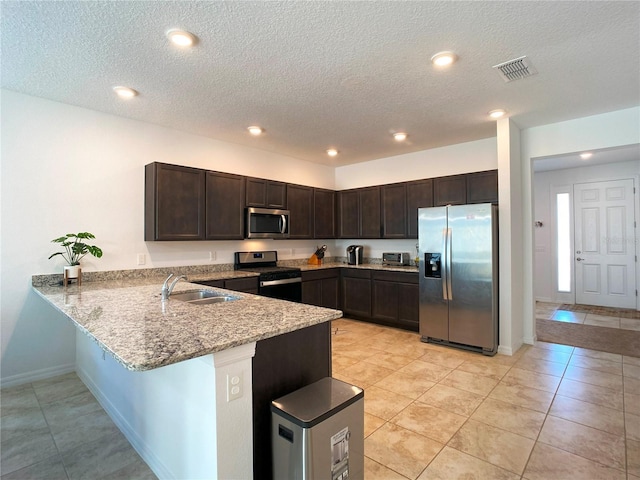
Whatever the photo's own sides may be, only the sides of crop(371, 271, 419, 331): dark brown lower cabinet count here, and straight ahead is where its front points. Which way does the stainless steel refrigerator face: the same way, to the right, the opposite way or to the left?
the same way

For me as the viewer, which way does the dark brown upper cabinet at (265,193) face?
facing the viewer and to the right of the viewer

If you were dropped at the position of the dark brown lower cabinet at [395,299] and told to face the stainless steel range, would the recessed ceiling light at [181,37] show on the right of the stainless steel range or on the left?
left

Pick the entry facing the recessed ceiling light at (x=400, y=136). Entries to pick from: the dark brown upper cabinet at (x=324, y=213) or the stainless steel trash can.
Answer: the dark brown upper cabinet

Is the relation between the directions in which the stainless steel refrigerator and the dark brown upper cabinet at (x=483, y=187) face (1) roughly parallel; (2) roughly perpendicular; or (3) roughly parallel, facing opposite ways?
roughly parallel

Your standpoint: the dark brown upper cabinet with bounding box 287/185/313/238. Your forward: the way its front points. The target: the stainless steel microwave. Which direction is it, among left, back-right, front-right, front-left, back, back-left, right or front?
right

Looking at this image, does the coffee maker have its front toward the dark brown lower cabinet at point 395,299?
no

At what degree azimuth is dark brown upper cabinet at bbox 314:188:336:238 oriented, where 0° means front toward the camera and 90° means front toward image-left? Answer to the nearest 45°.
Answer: approximately 315°

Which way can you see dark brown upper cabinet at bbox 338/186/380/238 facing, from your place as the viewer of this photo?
facing the viewer and to the left of the viewer

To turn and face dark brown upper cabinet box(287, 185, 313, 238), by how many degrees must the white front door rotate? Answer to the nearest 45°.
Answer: approximately 45° to its right

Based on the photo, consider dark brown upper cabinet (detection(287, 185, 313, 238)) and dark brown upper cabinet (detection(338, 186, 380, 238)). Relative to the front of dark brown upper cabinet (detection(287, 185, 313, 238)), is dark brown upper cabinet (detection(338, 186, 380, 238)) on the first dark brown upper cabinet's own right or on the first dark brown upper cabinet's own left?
on the first dark brown upper cabinet's own left

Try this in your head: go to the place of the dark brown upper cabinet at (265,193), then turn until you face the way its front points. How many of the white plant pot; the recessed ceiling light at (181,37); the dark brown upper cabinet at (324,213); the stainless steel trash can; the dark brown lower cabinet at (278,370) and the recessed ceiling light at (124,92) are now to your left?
1

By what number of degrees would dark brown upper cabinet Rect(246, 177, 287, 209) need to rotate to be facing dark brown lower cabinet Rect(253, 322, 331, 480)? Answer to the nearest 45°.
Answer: approximately 45° to its right

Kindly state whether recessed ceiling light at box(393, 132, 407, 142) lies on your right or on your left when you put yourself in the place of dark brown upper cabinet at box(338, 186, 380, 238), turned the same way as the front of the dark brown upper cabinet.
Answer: on your left

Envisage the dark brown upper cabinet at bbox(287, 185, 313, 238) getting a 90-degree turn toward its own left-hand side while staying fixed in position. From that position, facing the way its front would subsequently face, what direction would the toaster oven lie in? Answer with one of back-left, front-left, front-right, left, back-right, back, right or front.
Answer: front-right

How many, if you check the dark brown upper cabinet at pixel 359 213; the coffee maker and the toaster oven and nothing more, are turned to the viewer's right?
0
